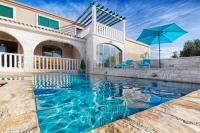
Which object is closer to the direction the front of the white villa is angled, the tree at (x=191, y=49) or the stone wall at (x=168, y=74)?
the stone wall

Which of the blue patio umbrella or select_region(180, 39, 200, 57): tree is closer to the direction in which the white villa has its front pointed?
the blue patio umbrella

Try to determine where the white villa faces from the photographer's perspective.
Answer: facing the viewer and to the right of the viewer

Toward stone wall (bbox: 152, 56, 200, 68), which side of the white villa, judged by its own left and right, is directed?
front

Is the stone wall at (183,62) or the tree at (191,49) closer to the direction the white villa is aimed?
the stone wall

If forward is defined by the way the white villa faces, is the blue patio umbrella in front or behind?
in front

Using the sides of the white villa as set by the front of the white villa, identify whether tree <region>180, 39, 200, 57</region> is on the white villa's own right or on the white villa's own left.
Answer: on the white villa's own left
